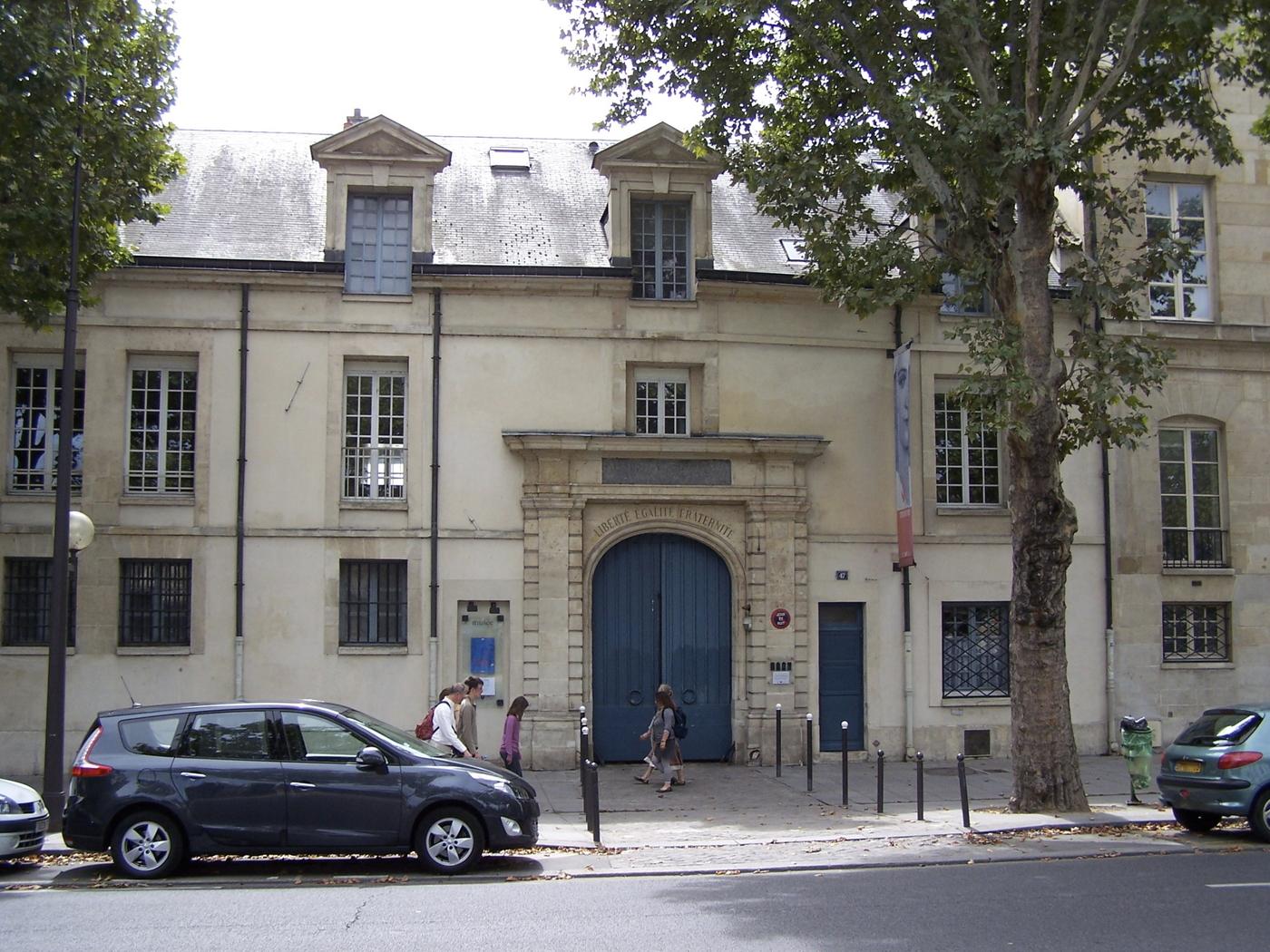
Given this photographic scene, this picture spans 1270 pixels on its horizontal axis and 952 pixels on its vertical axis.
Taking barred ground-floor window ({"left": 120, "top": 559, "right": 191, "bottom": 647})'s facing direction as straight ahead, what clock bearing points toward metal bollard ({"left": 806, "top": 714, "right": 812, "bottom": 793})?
The metal bollard is roughly at 10 o'clock from the barred ground-floor window.

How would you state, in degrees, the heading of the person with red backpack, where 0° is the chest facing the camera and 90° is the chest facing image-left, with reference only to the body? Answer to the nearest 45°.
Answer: approximately 270°

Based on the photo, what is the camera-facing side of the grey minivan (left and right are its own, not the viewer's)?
right

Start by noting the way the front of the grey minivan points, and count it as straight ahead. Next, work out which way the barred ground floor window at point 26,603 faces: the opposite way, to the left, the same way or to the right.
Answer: to the right

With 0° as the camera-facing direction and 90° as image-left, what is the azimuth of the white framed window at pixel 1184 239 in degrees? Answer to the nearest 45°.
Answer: approximately 0°

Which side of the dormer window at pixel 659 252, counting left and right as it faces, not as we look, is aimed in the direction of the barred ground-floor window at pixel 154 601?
right
